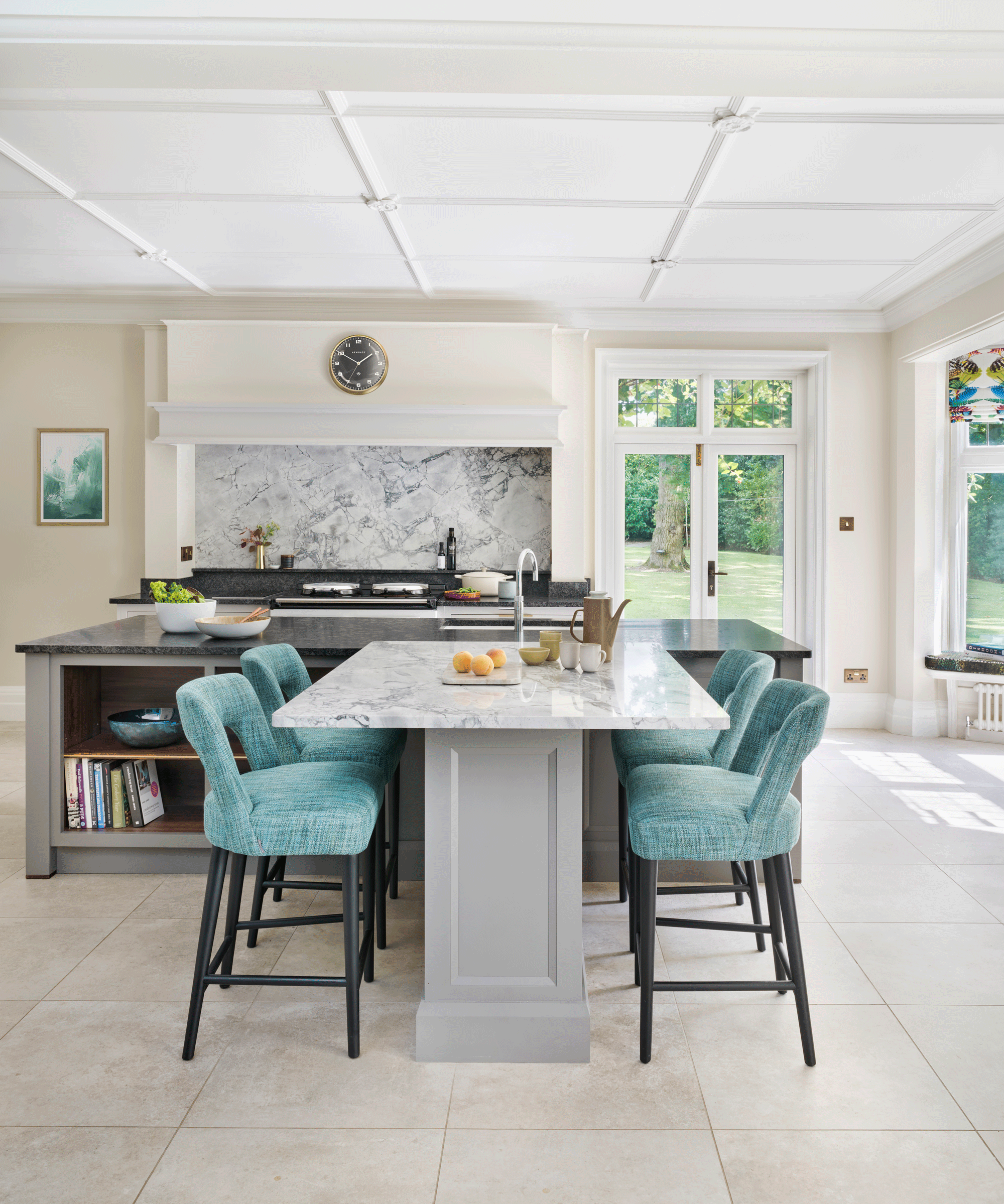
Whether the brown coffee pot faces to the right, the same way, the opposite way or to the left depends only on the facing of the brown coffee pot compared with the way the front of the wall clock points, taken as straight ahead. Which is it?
to the left

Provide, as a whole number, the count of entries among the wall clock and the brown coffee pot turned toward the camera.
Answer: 1

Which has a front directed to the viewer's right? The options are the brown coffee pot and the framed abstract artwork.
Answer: the brown coffee pot

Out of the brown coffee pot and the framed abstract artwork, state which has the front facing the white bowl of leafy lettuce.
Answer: the framed abstract artwork

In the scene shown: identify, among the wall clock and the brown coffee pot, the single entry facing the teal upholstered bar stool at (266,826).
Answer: the wall clock

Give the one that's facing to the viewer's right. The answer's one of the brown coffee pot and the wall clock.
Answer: the brown coffee pot

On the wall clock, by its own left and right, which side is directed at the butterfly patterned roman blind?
left

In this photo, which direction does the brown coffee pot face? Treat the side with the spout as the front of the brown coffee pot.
to the viewer's right

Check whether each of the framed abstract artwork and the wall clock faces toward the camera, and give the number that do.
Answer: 2
